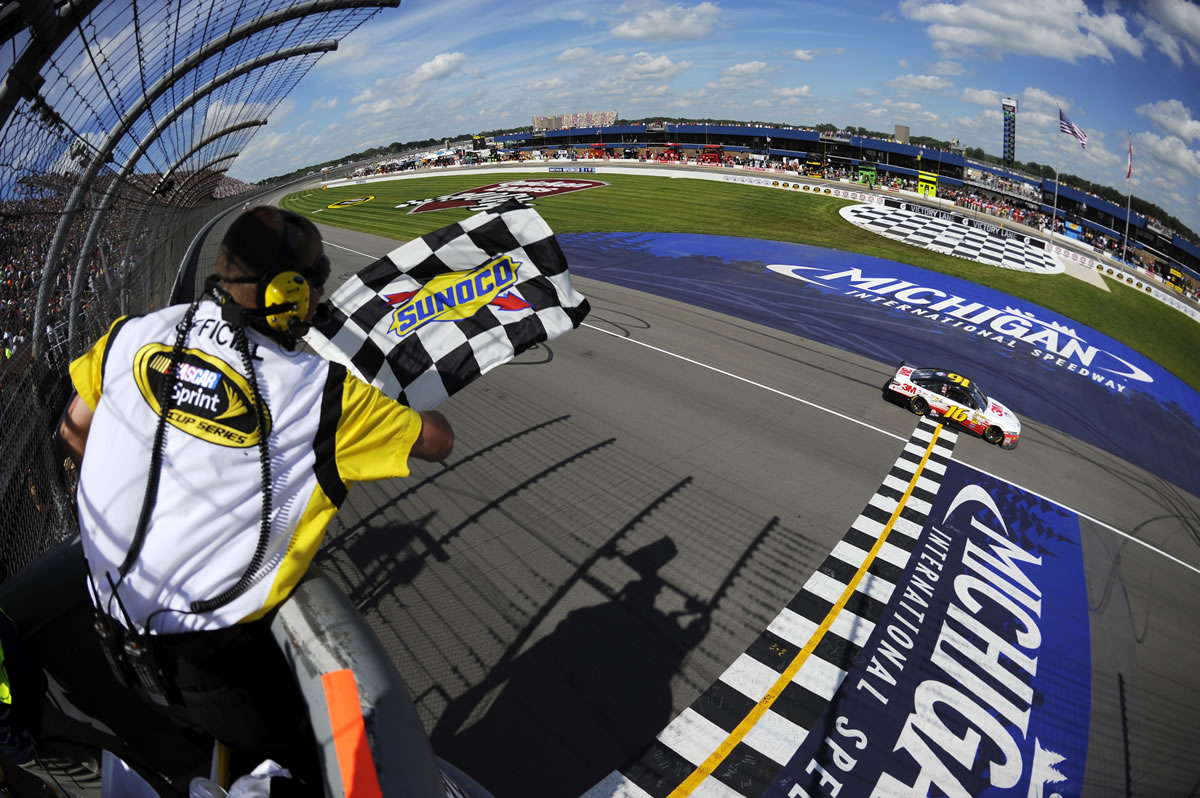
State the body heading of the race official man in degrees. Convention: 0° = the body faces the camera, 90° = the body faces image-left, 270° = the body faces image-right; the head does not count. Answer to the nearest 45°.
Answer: approximately 225°

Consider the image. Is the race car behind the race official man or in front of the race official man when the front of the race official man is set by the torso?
in front
